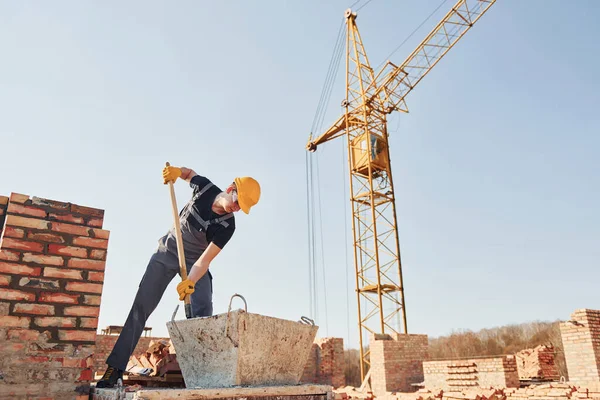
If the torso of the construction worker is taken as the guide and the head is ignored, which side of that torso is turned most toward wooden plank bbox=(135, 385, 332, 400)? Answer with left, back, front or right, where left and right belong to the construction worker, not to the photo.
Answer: front

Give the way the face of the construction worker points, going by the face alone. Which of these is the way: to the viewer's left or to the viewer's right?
to the viewer's right

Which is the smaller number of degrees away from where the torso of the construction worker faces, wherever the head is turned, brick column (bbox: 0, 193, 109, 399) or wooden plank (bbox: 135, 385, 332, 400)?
the wooden plank
